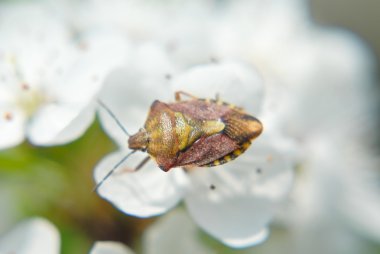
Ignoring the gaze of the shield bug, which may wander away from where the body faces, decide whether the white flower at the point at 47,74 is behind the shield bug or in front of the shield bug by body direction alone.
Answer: in front

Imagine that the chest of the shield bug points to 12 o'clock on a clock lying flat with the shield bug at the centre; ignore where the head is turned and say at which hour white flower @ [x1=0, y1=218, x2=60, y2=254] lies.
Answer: The white flower is roughly at 11 o'clock from the shield bug.

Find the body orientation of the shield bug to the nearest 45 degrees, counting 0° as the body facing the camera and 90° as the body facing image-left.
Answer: approximately 90°
